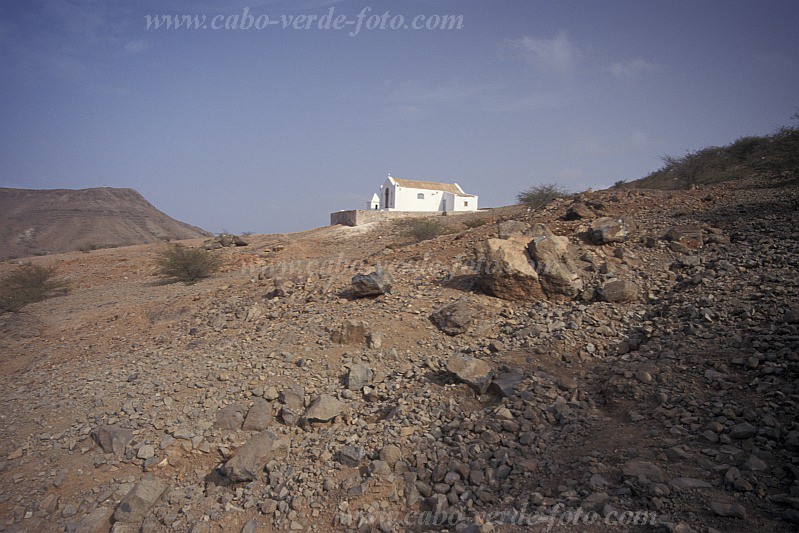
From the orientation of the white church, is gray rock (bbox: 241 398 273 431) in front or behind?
in front

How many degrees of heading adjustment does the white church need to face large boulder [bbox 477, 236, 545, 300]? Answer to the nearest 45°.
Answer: approximately 45° to its left

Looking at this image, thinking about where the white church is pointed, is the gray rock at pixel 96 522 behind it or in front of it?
in front

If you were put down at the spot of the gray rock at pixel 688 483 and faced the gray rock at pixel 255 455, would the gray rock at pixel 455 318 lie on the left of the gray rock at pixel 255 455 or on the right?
right

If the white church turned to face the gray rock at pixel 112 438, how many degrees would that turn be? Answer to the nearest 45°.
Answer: approximately 45° to its left

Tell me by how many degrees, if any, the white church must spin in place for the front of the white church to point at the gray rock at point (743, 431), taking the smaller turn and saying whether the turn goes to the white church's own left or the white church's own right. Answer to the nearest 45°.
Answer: approximately 45° to the white church's own left

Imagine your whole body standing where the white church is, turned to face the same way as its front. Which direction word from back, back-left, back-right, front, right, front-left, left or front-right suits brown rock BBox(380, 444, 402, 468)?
front-left

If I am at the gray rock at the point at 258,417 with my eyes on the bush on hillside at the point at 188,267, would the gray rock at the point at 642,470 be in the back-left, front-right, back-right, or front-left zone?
back-right

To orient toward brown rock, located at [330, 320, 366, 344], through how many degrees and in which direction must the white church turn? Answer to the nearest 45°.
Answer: approximately 45° to its left

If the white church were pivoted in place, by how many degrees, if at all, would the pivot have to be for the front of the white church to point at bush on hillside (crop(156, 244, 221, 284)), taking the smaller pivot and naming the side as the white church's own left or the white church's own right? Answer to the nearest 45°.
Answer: approximately 45° to the white church's own left

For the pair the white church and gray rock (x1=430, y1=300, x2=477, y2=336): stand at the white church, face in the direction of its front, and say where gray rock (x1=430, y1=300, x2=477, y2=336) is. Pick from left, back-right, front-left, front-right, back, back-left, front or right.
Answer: front-left

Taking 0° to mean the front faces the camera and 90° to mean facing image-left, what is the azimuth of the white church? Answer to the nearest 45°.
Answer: approximately 45°

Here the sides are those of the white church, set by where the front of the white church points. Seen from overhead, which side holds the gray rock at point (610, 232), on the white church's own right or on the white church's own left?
on the white church's own left

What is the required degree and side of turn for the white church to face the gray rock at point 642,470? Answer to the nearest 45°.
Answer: approximately 45° to its left
